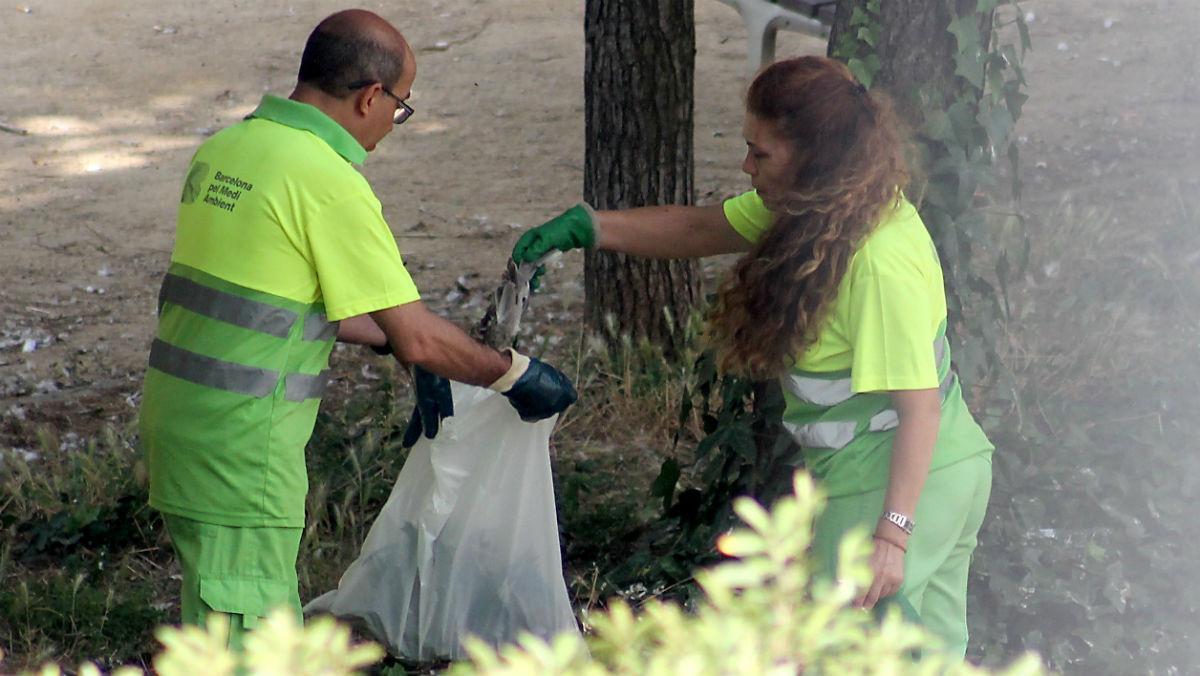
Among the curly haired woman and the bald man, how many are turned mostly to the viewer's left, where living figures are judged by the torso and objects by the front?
1

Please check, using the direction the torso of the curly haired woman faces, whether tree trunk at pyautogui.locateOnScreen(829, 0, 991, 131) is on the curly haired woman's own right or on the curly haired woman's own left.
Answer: on the curly haired woman's own right

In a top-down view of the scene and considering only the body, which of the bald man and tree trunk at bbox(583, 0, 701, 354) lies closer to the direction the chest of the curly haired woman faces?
the bald man

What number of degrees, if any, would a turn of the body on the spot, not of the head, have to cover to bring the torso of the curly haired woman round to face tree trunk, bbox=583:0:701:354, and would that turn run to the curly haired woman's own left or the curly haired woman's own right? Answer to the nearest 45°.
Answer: approximately 90° to the curly haired woman's own right

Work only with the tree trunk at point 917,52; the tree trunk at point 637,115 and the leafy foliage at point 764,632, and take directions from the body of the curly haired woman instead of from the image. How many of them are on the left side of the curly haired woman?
1

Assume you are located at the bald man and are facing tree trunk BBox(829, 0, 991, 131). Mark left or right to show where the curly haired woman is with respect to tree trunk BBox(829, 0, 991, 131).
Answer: right

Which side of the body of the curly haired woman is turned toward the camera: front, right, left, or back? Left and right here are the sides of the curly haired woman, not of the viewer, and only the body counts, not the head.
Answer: left

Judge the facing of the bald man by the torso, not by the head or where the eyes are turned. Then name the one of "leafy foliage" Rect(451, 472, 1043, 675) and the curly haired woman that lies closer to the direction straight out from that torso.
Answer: the curly haired woman

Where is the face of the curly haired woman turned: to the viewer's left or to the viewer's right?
to the viewer's left

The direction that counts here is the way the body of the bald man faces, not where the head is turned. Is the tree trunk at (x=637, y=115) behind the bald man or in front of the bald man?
in front

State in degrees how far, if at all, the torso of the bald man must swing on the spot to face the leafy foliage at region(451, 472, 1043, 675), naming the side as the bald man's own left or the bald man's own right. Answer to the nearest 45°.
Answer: approximately 90° to the bald man's own right

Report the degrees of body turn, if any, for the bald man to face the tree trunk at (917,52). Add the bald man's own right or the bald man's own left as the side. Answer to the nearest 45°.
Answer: approximately 45° to the bald man's own right

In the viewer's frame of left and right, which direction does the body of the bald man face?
facing away from the viewer and to the right of the viewer

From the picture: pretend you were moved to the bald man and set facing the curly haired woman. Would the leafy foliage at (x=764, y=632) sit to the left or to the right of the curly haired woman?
right
